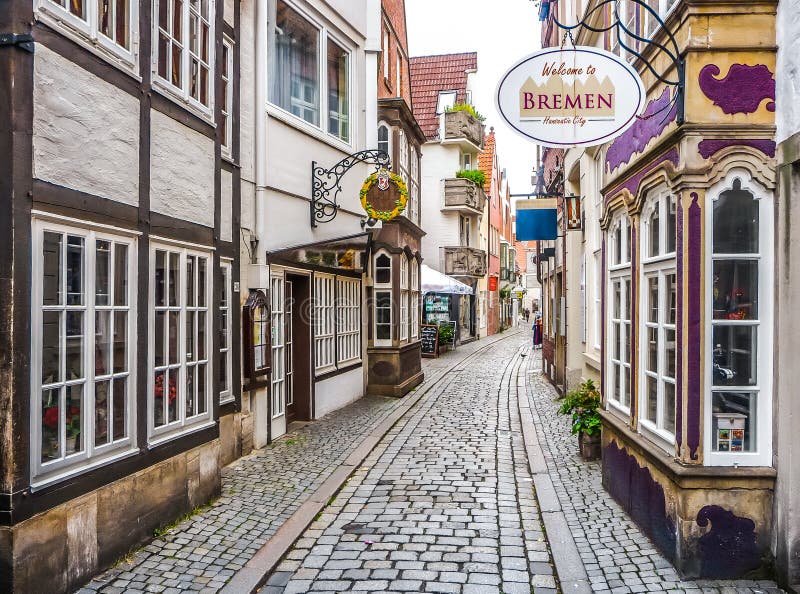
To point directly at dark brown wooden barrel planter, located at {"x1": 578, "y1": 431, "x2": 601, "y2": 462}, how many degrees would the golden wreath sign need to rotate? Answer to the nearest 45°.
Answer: approximately 45° to its left

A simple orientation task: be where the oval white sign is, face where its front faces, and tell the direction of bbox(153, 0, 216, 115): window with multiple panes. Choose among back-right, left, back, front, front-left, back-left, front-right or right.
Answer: right

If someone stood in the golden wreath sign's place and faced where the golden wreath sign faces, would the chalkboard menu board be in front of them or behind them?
behind

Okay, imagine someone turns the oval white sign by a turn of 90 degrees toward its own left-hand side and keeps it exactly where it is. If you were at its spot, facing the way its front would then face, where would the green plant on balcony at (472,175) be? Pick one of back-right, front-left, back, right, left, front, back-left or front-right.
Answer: left

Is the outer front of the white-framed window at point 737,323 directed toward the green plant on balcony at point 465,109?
no

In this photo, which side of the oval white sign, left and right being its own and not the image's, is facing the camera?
front

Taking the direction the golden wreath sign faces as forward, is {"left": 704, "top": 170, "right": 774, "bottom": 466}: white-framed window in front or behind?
in front

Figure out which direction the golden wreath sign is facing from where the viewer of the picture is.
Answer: facing the viewer

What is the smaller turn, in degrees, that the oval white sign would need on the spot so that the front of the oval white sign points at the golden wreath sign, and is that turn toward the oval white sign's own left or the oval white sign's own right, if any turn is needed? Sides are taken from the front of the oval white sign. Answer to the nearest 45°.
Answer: approximately 135° to the oval white sign's own right

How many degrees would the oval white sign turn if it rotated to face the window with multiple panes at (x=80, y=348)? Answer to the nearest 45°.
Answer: approximately 90° to its right

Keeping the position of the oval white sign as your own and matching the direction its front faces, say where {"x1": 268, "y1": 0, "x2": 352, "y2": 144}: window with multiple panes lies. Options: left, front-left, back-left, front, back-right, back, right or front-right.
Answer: back-right

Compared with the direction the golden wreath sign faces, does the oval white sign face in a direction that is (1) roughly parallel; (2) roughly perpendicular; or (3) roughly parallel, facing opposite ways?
roughly parallel

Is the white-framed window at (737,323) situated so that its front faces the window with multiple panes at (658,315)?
no
